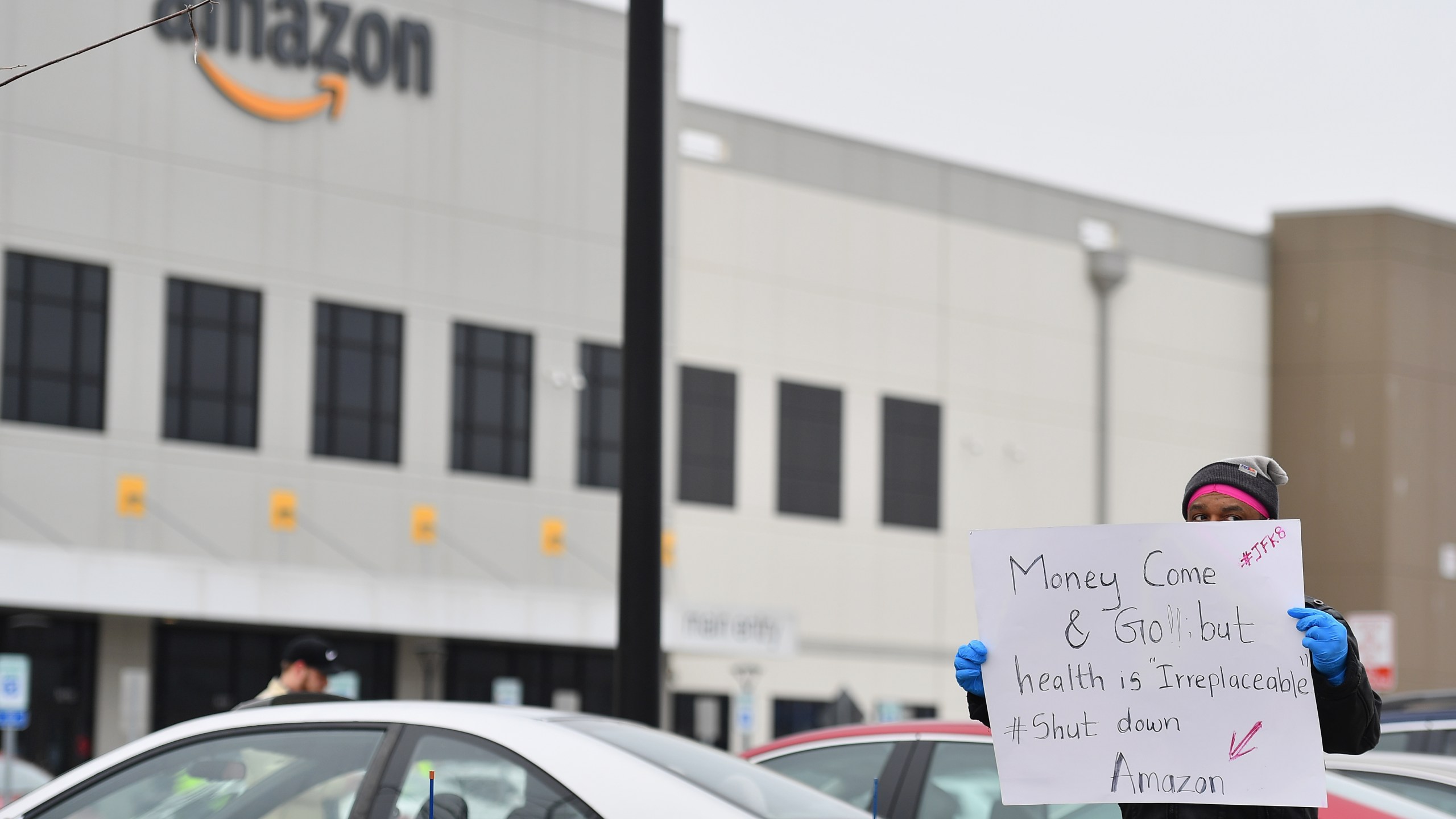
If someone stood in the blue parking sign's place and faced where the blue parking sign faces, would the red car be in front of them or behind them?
in front

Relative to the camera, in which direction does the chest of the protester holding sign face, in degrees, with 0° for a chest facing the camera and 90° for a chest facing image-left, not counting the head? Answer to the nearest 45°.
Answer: approximately 0°

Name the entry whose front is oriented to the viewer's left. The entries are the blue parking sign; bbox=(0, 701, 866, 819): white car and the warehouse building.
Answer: the white car

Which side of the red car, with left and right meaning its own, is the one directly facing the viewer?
left

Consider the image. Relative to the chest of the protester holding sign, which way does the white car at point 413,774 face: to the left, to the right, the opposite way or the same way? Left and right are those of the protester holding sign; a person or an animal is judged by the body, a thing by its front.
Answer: to the right

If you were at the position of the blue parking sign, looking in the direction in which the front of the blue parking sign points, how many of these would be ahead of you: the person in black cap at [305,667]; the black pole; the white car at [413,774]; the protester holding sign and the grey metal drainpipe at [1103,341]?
4

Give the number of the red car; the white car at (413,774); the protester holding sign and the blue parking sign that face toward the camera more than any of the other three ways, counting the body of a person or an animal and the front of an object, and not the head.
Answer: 2

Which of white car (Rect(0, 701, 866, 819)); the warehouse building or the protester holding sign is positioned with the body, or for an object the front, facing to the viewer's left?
the white car

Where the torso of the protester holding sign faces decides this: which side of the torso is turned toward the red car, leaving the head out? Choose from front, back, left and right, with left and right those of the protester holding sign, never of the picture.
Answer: back

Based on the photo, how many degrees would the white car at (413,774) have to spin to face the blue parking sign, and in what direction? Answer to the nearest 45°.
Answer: approximately 90° to its right
